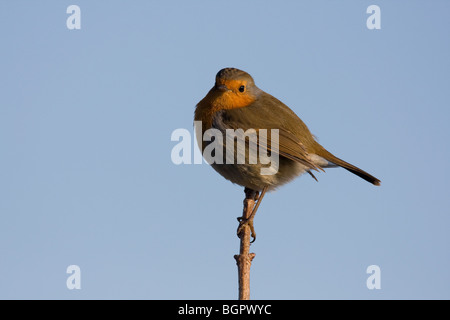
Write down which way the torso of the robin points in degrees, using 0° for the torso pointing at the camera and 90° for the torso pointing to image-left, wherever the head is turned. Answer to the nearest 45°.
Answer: approximately 90°
